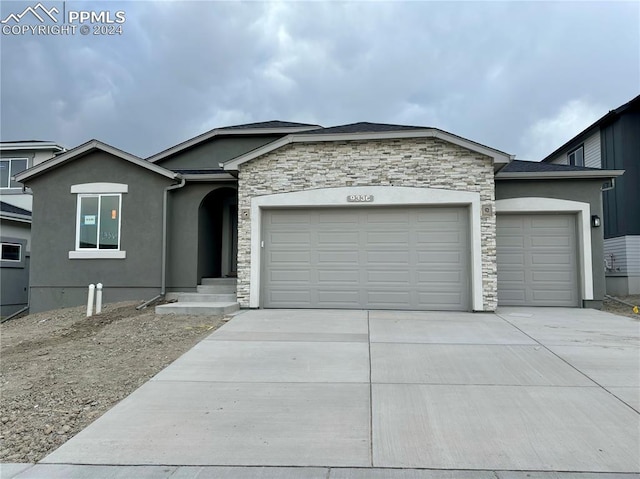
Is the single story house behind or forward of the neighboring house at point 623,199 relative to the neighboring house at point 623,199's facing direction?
forward

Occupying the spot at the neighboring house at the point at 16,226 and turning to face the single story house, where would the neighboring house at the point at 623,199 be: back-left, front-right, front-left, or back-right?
front-left

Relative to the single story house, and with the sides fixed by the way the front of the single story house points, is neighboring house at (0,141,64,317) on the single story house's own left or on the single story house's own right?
on the single story house's own right

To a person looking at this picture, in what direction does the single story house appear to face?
facing the viewer

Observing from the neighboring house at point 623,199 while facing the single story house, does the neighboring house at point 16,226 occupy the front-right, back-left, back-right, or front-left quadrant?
front-right

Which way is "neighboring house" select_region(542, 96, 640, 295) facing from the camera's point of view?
toward the camera

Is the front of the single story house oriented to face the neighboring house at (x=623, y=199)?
no

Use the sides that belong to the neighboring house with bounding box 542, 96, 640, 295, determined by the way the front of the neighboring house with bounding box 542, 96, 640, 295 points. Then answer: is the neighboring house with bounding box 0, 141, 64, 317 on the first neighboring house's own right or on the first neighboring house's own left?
on the first neighboring house's own right

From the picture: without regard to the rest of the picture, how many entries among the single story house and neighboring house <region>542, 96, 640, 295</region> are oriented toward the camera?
2

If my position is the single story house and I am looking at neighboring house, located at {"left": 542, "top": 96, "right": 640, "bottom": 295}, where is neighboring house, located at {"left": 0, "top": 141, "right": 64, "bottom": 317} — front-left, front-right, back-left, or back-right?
back-left
